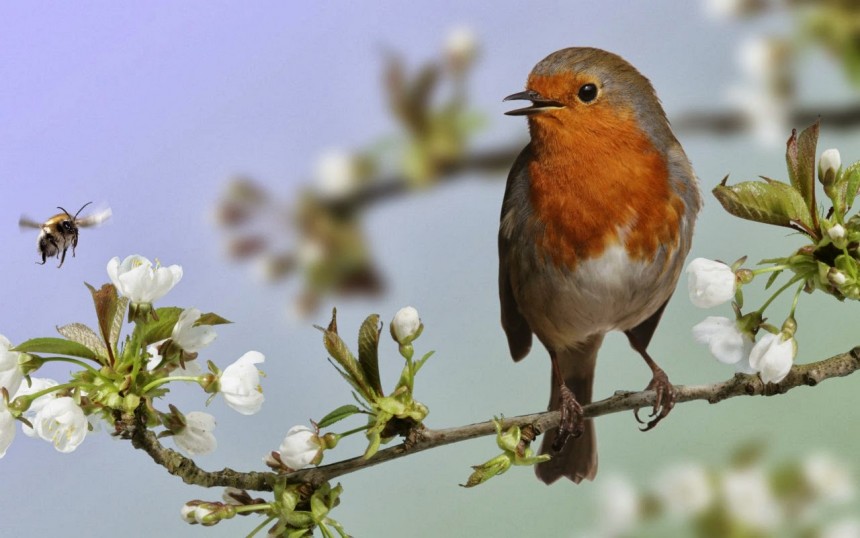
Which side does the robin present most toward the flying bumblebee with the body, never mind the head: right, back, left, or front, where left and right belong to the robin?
right

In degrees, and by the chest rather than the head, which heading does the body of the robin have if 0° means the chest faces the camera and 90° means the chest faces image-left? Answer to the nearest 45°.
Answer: approximately 0°
